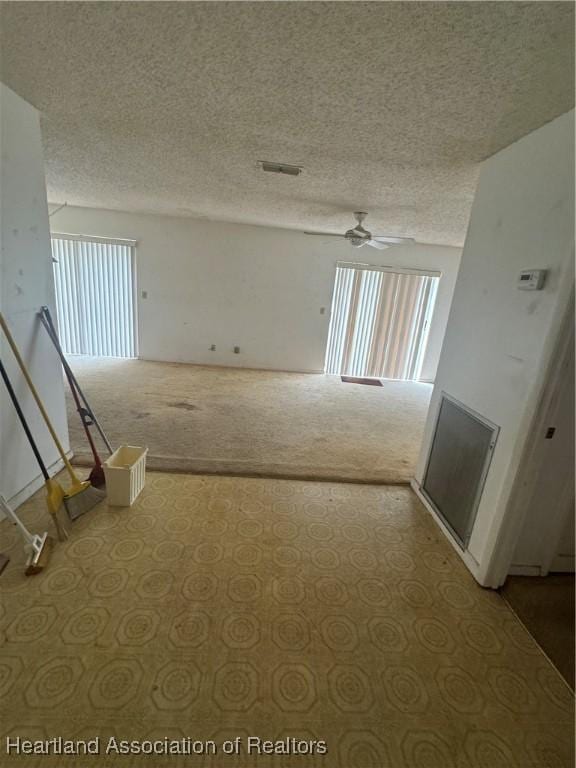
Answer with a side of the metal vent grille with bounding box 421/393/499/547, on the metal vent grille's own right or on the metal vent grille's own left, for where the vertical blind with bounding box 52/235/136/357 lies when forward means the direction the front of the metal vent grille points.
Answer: on the metal vent grille's own right

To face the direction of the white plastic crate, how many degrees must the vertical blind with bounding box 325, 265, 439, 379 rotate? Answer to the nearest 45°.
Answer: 0° — it already faces it

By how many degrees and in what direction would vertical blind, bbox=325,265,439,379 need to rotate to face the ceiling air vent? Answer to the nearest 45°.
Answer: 0° — it already faces it

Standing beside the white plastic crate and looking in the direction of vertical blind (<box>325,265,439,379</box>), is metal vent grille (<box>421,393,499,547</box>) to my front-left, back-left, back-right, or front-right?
front-right

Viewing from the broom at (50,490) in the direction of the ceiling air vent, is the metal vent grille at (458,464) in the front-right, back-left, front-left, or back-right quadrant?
front-right

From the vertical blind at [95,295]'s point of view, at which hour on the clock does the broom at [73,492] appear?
The broom is roughly at 12 o'clock from the vertical blind.

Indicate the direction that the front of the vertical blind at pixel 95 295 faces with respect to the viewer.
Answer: facing the viewer

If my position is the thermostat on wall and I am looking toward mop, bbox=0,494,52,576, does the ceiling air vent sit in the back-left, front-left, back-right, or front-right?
front-right

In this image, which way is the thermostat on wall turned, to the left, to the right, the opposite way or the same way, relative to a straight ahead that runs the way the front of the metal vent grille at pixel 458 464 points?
the same way

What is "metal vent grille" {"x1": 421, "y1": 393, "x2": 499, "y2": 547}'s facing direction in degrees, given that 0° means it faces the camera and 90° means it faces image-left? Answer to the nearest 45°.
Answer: approximately 45°

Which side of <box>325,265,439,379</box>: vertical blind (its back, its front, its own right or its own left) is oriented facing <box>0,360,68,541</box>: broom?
front

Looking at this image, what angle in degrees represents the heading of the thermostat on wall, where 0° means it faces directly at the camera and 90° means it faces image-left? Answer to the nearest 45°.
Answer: approximately 45°

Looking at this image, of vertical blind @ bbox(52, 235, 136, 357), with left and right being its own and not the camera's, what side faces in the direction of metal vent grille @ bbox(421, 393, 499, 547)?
front

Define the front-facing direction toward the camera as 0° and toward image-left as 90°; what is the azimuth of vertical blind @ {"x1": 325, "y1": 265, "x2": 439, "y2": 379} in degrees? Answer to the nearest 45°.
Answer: approximately 0°

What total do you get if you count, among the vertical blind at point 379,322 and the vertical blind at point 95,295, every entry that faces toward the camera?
2

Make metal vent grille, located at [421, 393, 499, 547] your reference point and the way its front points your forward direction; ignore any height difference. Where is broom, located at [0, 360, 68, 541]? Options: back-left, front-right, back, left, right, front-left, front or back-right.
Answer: front

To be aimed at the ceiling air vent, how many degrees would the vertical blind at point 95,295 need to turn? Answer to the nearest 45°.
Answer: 0° — it already faces it
